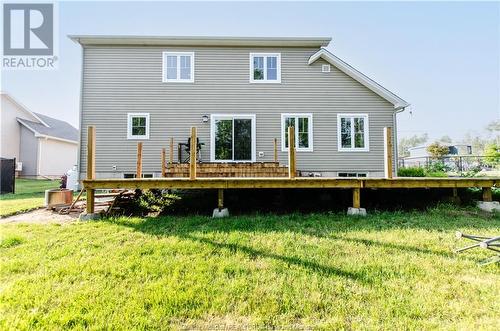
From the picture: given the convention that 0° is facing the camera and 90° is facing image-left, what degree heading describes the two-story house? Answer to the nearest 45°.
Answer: approximately 180°

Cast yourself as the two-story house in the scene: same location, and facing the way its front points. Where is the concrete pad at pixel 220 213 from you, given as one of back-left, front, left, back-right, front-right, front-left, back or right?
back

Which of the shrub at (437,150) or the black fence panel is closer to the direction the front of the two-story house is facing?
the shrub

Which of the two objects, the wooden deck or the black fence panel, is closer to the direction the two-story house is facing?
the black fence panel

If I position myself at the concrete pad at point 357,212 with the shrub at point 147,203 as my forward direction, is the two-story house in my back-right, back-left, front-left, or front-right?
front-right

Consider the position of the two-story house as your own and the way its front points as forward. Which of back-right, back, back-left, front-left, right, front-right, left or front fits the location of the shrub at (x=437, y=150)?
front-right

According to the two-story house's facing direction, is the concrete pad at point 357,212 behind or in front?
behind

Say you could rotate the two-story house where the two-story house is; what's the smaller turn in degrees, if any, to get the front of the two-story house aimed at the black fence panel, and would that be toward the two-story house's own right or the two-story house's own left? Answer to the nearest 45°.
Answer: approximately 90° to the two-story house's own left

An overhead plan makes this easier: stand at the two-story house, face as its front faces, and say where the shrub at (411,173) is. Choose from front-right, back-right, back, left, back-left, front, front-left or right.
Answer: right

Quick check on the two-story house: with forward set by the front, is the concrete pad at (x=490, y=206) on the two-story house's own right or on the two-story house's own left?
on the two-story house's own right

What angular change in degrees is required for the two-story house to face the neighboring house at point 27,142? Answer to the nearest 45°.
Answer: approximately 45° to its left

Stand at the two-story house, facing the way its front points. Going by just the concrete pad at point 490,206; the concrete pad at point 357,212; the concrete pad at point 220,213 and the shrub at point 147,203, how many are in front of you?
0

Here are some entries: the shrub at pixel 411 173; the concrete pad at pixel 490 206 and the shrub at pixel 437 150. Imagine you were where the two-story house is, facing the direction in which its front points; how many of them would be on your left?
0

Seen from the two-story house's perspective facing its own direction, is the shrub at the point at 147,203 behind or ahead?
behind

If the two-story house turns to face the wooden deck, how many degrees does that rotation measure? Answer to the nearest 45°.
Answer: approximately 180°

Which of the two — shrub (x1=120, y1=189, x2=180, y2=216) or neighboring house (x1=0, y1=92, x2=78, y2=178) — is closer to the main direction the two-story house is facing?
the neighboring house

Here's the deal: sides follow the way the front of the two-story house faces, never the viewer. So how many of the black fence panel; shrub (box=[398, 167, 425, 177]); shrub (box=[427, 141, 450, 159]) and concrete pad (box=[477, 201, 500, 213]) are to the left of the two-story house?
1

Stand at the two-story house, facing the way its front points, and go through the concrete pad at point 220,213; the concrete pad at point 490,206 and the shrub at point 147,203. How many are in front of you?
0
